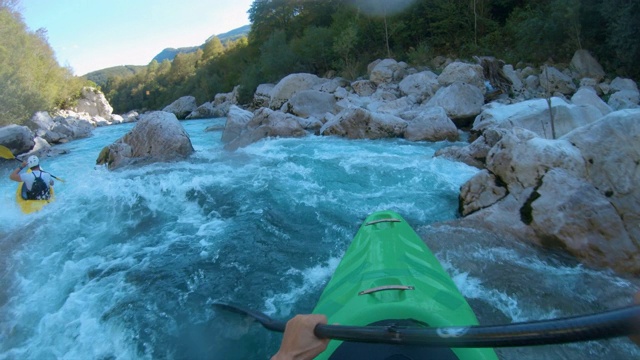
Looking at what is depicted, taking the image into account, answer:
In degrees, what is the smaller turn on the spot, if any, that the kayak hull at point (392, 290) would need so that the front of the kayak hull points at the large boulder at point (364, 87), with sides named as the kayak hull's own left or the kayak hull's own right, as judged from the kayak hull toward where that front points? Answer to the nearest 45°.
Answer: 0° — it already faces it

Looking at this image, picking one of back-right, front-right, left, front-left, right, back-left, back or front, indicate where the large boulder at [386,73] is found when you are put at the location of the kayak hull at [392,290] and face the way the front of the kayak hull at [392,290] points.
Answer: front

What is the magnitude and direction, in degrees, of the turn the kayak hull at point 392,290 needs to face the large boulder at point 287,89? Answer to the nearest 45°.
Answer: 0° — it already faces it

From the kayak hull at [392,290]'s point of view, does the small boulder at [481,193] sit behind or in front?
in front

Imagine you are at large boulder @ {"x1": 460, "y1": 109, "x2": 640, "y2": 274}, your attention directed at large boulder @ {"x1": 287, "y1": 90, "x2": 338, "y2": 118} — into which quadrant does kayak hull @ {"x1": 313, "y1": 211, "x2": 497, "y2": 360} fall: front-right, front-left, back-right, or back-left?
back-left

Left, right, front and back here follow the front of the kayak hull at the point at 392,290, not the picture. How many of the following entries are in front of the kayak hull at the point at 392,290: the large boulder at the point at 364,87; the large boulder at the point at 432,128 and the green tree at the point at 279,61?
3

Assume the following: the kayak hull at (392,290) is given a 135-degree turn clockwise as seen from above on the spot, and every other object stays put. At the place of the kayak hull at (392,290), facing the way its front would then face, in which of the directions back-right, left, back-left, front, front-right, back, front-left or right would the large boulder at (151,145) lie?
back

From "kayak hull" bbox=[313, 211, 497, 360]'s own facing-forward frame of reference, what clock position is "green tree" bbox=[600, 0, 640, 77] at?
The green tree is roughly at 1 o'clock from the kayak hull.

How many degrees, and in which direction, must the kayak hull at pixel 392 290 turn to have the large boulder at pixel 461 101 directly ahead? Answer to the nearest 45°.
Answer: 0° — it already faces it

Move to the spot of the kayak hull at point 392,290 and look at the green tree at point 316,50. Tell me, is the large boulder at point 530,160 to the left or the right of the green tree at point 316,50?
right

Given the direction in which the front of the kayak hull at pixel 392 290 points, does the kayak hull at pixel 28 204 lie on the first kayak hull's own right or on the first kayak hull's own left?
on the first kayak hull's own left

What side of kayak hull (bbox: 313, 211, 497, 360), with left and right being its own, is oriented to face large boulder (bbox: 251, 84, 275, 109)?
front

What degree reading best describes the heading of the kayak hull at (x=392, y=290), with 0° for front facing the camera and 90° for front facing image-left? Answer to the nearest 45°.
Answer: approximately 180°

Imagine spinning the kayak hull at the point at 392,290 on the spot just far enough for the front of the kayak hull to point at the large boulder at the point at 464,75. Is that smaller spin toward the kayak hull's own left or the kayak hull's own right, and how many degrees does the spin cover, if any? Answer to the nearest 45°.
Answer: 0° — it already faces it

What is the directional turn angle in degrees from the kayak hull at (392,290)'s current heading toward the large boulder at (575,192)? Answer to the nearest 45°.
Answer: approximately 45° to its right

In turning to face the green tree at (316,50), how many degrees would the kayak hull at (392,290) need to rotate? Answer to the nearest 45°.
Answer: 0° — it already faces it

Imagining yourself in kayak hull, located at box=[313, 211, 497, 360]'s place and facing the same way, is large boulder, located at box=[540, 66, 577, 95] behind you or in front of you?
in front
